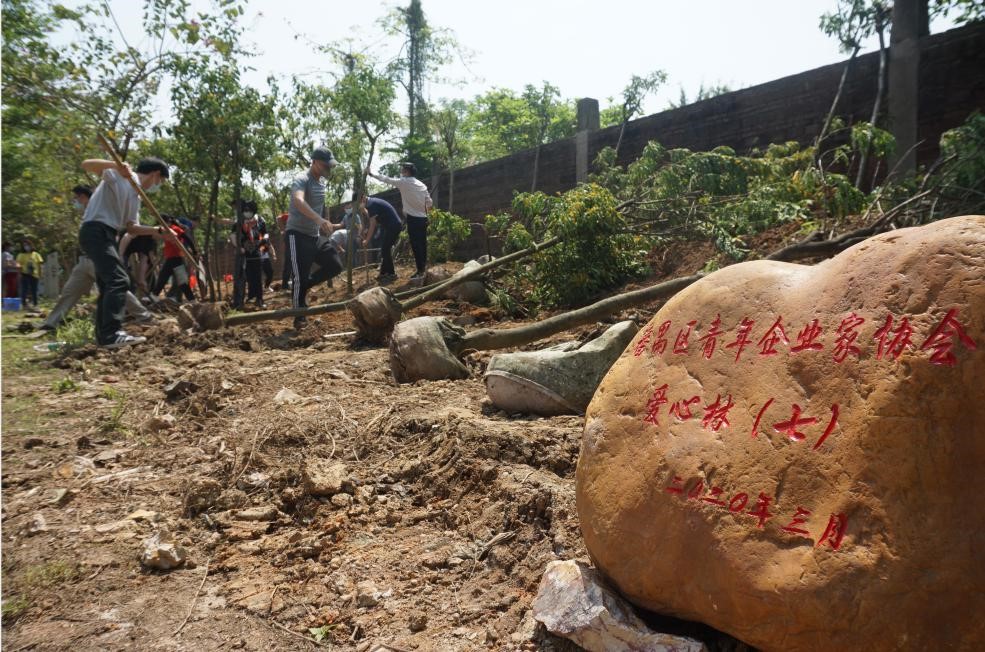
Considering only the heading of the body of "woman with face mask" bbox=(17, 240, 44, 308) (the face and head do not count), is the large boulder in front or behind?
in front

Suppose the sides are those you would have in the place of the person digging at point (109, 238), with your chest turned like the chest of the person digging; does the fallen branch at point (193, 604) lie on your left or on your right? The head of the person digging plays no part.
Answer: on your right

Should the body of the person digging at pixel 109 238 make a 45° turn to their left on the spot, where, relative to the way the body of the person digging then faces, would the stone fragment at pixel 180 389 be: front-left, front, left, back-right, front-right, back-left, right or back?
back-right

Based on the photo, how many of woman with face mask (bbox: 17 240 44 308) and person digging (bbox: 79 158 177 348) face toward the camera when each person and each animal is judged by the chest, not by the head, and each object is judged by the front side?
1

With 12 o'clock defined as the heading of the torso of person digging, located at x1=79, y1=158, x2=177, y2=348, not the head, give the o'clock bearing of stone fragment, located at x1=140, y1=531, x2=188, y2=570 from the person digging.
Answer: The stone fragment is roughly at 3 o'clock from the person digging.

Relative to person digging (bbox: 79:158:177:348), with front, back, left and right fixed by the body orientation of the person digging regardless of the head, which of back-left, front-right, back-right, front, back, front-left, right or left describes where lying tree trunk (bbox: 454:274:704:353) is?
front-right

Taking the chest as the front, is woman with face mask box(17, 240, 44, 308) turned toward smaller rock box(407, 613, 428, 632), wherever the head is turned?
yes

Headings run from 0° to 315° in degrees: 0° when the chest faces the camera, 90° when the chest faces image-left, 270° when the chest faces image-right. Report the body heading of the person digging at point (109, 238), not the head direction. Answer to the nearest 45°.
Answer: approximately 270°

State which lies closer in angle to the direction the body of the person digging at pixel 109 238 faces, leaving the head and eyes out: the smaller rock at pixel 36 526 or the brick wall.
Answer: the brick wall

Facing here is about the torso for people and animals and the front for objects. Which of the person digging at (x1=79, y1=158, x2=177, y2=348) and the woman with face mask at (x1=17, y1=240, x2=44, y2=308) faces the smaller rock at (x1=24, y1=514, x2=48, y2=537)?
the woman with face mask

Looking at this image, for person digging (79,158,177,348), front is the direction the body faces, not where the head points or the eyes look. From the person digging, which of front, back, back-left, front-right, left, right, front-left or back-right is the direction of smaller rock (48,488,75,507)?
right

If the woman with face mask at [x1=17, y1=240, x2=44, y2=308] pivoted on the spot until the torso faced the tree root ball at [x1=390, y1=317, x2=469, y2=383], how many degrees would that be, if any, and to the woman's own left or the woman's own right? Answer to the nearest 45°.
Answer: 0° — they already face it

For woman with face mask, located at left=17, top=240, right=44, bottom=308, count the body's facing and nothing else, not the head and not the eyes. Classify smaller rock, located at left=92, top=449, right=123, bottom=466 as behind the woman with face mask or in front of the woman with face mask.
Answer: in front

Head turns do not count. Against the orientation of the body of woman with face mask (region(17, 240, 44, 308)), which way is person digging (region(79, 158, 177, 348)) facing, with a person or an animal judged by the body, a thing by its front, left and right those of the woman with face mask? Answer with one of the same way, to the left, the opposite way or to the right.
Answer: to the left

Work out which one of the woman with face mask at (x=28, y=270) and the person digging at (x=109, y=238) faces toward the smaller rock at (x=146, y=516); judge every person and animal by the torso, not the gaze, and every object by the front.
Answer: the woman with face mask

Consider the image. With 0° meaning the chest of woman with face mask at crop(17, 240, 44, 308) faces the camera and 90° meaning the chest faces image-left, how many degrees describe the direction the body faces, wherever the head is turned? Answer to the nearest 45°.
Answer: approximately 0°

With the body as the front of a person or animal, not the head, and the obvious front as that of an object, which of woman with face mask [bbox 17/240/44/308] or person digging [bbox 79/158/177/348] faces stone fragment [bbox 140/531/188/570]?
the woman with face mask
